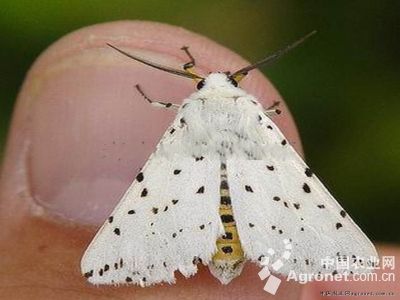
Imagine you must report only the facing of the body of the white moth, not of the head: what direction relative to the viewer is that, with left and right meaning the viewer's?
facing away from the viewer
